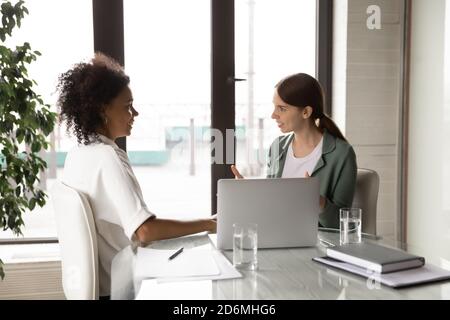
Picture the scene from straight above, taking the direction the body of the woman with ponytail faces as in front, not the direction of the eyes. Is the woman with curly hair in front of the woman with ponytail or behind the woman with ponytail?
in front

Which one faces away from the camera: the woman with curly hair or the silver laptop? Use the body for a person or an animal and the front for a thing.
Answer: the silver laptop

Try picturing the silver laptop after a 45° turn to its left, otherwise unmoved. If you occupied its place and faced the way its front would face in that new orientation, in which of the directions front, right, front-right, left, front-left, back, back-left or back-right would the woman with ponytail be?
front-right

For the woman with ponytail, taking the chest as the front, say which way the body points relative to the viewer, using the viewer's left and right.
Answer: facing the viewer and to the left of the viewer

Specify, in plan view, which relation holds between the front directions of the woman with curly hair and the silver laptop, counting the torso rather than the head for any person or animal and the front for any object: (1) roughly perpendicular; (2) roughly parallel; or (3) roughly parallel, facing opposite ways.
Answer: roughly perpendicular

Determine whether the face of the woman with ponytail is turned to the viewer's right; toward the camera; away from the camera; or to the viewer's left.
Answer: to the viewer's left

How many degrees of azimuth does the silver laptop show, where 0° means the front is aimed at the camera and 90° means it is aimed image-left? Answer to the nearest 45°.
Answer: approximately 180°

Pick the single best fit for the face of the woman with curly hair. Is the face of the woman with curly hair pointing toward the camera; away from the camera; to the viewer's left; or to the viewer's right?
to the viewer's right

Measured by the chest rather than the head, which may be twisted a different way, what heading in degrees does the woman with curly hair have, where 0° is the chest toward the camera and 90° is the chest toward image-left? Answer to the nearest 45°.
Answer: approximately 270°

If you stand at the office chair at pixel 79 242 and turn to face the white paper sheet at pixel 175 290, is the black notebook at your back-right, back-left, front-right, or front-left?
front-left

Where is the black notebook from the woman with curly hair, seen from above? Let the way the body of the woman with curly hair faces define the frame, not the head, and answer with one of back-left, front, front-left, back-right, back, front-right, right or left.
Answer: front-right
